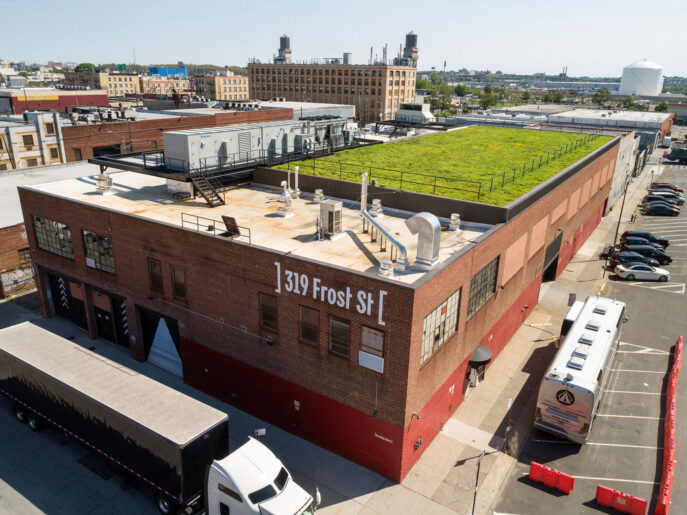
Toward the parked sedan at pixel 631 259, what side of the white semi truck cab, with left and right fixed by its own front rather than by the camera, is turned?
left

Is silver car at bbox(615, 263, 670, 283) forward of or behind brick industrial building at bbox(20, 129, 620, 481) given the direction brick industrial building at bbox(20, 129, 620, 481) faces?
behind

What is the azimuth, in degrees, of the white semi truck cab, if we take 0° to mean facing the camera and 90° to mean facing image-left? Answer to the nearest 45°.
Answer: approximately 315°

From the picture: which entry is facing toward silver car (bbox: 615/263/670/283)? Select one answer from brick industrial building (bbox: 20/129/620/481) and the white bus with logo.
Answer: the white bus with logo

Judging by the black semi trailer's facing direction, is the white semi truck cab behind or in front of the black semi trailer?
in front

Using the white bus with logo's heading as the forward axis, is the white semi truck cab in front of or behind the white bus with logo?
behind

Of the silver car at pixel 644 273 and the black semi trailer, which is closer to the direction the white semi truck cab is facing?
the silver car

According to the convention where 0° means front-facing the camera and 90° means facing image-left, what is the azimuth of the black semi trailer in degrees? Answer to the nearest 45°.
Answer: approximately 315°

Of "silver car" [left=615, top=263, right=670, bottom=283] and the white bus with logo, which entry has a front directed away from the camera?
the white bus with logo
